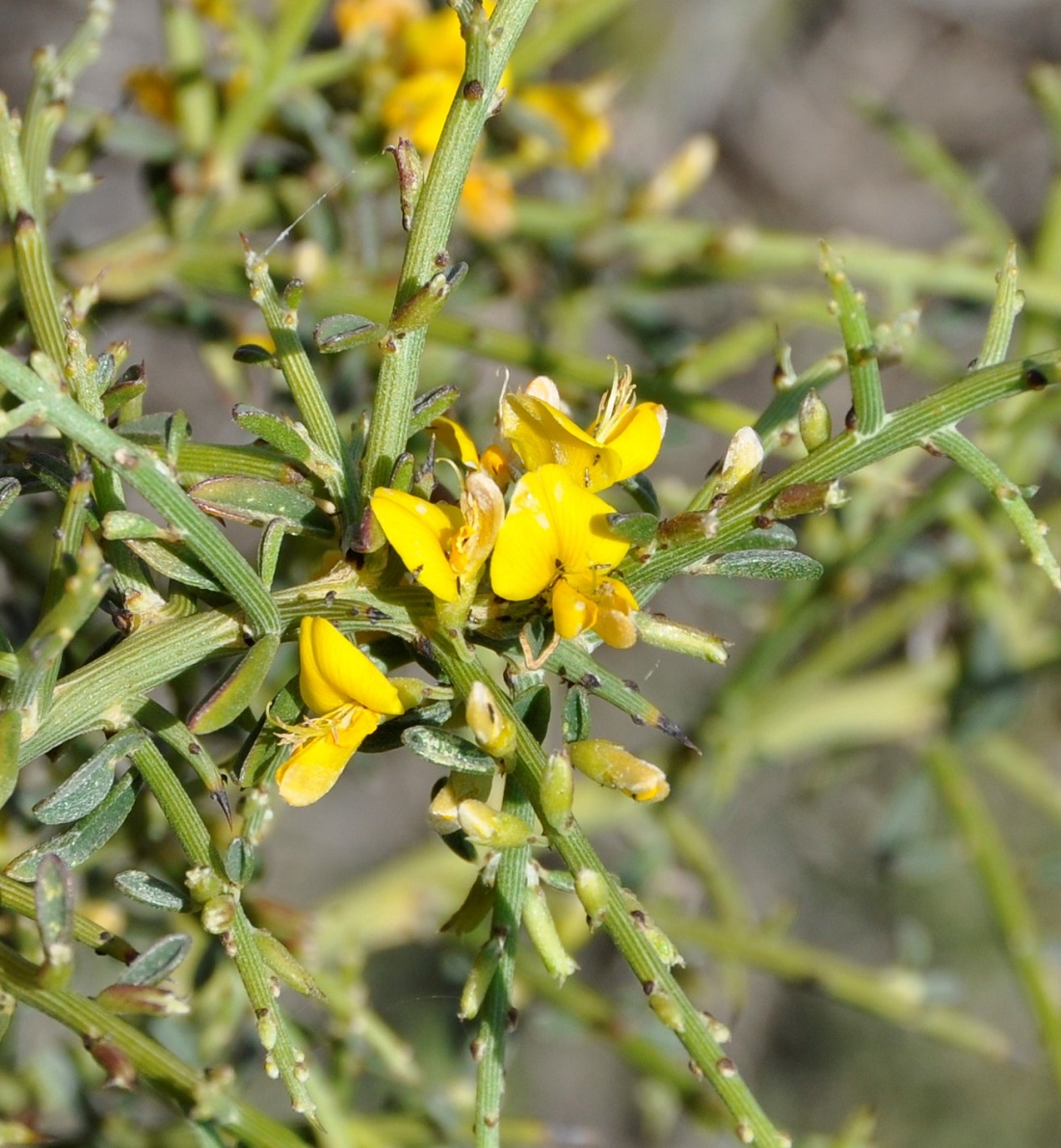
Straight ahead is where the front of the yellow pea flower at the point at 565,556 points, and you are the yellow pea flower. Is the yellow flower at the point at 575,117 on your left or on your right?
on your left

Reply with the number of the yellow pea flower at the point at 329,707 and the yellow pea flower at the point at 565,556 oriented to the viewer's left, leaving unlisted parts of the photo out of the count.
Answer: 1

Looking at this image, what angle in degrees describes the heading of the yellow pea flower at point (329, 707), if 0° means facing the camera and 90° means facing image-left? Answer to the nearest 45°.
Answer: approximately 90°

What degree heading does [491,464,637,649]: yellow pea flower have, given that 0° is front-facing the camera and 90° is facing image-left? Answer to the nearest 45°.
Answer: approximately 315°

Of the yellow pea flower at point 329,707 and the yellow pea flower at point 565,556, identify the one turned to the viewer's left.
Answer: the yellow pea flower at point 329,707
